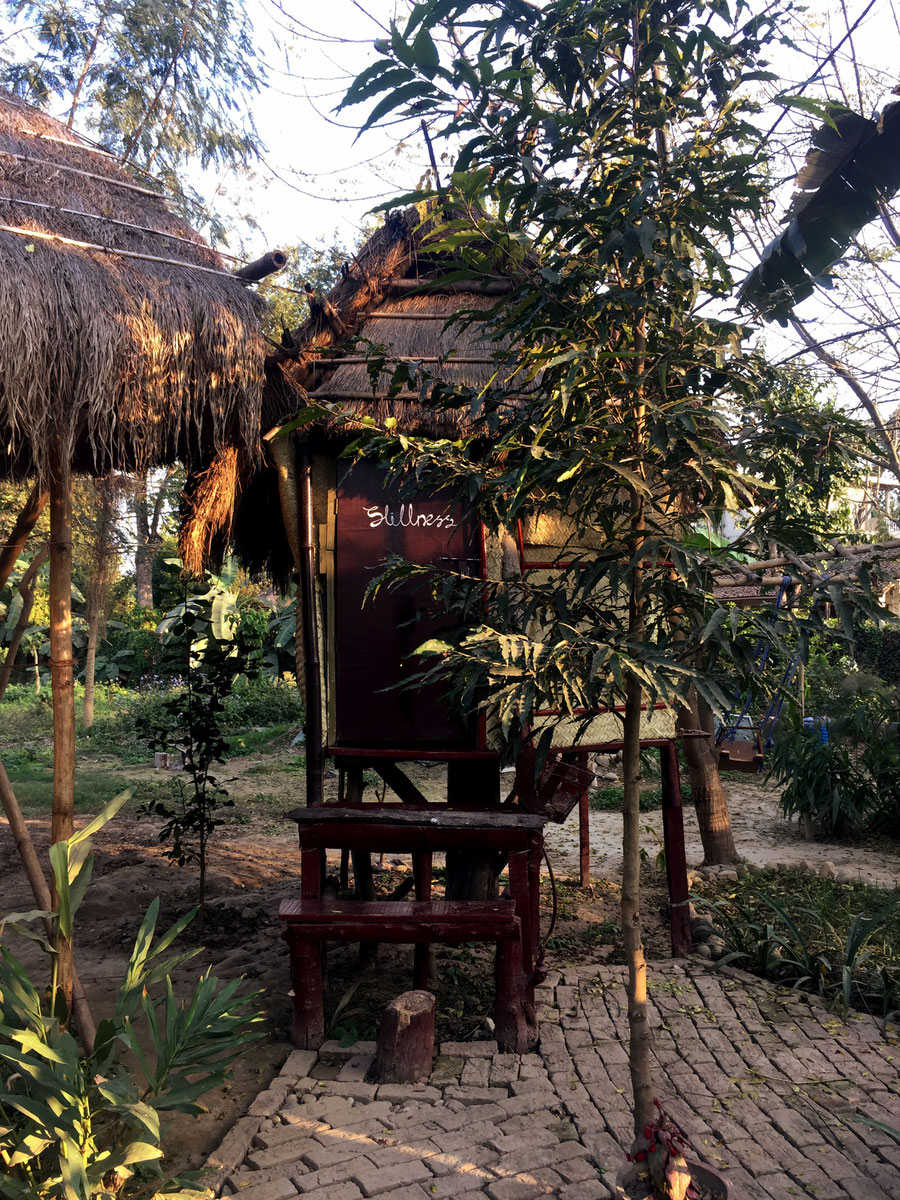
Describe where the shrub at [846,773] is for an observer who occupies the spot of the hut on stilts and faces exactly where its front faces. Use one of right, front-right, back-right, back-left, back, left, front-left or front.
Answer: back-left

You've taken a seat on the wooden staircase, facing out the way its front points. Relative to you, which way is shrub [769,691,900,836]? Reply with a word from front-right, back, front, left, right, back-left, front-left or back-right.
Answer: back-left

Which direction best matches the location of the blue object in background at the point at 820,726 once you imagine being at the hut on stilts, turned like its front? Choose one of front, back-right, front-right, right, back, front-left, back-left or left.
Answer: back-left

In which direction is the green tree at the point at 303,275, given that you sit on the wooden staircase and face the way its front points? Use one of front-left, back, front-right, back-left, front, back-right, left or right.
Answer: back

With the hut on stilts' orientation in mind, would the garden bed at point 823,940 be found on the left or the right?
on its left

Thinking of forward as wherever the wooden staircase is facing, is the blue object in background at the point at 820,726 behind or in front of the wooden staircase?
behind

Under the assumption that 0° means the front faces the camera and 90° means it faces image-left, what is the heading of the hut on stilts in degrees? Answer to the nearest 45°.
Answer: approximately 0°
